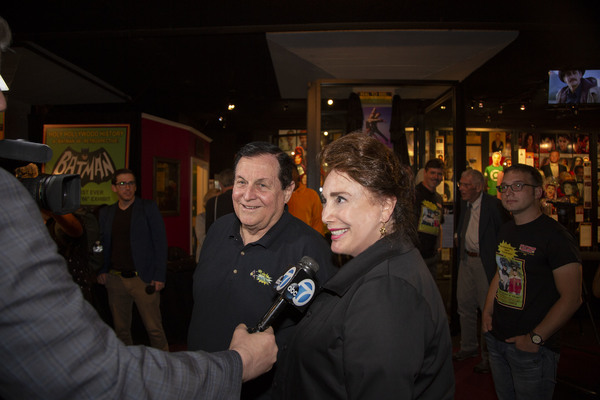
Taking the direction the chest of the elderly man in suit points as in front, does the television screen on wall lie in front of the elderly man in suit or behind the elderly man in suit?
behind

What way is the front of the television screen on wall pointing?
toward the camera

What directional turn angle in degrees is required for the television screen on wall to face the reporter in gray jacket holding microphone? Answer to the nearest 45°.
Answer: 0° — it already faces them

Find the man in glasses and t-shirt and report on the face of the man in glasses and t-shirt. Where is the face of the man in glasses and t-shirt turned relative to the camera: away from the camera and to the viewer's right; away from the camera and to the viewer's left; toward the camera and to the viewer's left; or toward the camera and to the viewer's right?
toward the camera and to the viewer's left

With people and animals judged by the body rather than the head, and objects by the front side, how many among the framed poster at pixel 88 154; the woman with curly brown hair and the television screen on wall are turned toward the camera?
2

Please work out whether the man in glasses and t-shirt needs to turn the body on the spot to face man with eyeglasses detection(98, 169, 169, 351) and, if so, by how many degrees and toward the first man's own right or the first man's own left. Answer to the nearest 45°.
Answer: approximately 45° to the first man's own right

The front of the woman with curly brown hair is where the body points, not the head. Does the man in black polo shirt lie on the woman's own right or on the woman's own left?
on the woman's own right

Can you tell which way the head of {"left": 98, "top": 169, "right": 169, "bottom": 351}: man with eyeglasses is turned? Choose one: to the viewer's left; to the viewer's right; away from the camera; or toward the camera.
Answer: toward the camera

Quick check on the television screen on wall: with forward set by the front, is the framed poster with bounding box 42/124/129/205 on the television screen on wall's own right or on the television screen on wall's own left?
on the television screen on wall's own right

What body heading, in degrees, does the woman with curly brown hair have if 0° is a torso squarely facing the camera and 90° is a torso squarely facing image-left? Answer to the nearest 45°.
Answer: approximately 90°

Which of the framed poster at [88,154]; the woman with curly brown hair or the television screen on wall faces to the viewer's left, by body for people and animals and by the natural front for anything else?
the woman with curly brown hair

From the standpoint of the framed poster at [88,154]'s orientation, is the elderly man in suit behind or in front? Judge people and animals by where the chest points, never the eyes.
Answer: in front

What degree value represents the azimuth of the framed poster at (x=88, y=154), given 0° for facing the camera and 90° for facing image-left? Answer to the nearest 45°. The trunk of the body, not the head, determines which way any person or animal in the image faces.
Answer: approximately 0°
